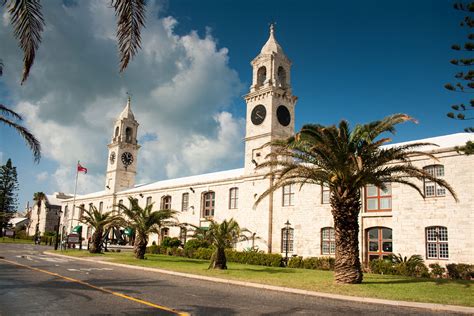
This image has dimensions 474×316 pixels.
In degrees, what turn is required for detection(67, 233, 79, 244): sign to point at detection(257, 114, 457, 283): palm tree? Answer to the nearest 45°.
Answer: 0° — it already faces it

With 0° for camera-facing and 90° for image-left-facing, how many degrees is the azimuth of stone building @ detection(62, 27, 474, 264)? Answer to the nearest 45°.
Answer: approximately 45°

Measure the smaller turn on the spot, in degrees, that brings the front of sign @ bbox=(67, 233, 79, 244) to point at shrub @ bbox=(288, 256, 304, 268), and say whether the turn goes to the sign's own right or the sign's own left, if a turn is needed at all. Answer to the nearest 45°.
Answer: approximately 45° to the sign's own left

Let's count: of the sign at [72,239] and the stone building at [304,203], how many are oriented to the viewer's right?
0

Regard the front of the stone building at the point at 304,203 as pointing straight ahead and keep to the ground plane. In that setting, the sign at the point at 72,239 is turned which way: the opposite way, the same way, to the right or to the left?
to the left

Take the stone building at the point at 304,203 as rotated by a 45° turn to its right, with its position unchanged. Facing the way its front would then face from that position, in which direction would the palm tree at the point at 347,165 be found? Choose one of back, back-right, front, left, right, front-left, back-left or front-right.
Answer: left

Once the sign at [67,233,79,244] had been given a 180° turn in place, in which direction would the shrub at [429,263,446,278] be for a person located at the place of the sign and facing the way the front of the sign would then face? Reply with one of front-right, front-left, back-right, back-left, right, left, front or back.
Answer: back-right

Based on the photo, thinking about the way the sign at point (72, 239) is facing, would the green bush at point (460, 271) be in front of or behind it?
in front

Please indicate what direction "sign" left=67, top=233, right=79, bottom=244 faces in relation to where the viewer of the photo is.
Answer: facing the viewer

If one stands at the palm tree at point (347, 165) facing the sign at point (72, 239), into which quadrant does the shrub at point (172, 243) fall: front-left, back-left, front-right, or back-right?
front-right
